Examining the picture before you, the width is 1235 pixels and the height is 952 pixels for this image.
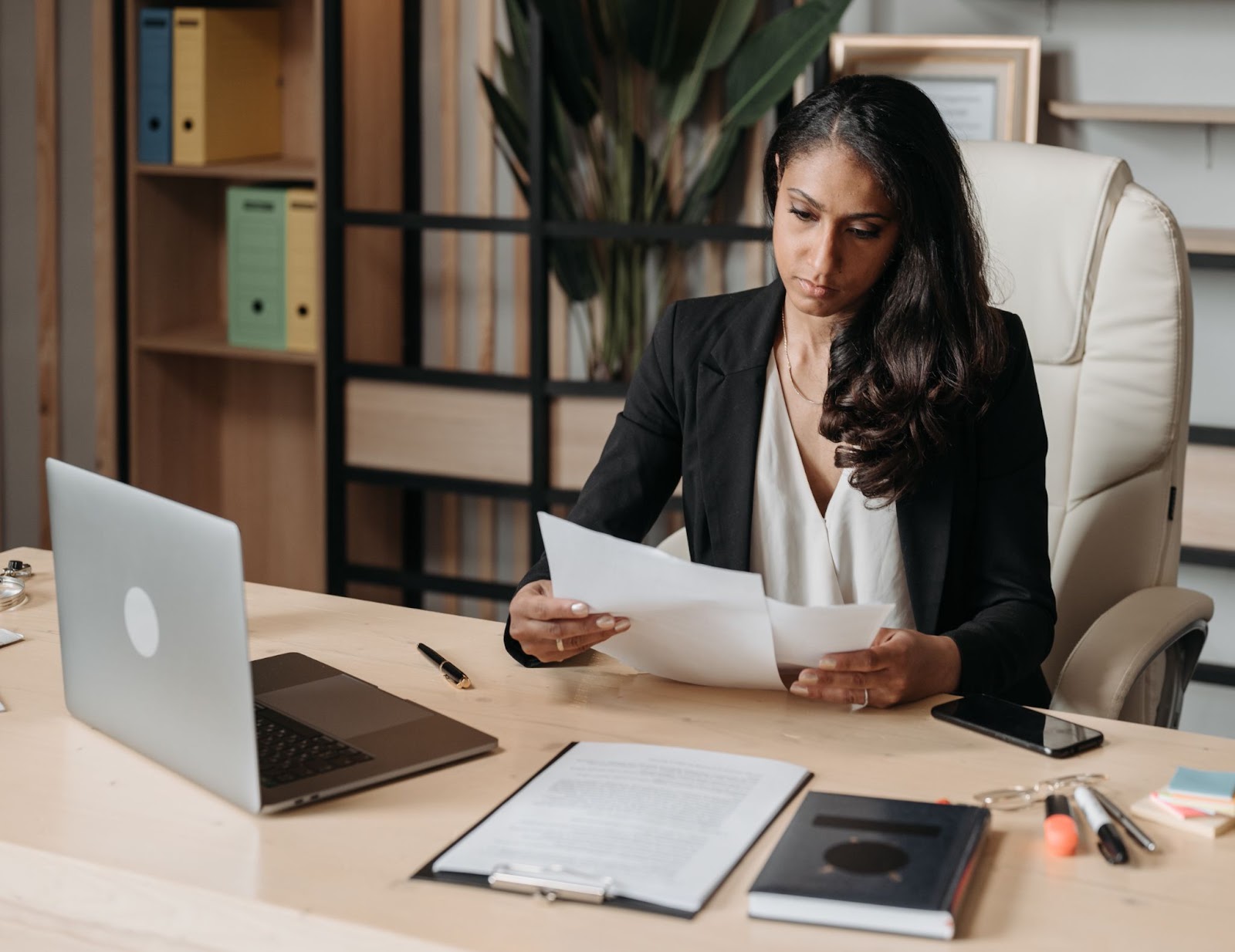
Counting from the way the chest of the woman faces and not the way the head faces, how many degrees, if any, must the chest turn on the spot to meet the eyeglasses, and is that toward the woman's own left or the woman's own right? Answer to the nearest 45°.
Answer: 0° — they already face it

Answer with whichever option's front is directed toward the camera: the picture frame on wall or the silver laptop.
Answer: the picture frame on wall

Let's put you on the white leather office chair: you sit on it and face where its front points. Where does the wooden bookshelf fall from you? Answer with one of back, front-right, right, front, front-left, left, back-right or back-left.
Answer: right

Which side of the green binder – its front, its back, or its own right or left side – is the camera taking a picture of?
front

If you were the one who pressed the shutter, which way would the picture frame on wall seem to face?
facing the viewer

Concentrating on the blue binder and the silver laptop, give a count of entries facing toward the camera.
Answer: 1

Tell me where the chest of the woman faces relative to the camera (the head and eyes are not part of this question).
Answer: toward the camera

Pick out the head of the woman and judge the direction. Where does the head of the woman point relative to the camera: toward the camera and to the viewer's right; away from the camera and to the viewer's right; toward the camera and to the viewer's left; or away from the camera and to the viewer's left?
toward the camera and to the viewer's left

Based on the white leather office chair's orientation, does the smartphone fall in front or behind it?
in front

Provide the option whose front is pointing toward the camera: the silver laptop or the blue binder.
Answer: the blue binder

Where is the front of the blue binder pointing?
toward the camera

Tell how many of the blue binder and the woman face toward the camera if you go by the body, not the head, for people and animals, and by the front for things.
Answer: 2

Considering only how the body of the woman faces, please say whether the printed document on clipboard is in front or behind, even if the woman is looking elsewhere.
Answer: in front

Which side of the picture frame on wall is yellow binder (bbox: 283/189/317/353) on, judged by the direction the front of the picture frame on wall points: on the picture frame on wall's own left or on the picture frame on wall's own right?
on the picture frame on wall's own right

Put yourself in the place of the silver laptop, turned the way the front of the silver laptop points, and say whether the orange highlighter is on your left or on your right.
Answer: on your right

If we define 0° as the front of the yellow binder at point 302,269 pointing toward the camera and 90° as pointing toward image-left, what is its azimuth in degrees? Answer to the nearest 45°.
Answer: approximately 0°

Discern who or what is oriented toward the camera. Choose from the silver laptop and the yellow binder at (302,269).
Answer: the yellow binder

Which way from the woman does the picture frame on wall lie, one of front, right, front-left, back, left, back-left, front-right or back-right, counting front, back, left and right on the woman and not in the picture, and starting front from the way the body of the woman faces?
back

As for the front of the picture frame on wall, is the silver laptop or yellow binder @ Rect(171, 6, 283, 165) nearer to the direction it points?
the silver laptop

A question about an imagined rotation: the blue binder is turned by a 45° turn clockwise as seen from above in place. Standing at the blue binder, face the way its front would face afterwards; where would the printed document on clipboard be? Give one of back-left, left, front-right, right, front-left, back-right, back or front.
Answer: front-left
